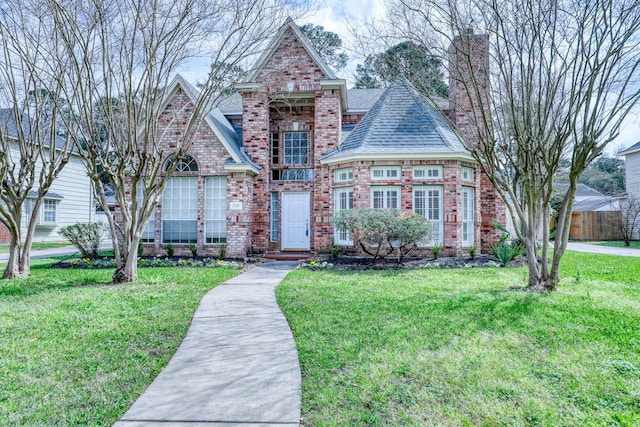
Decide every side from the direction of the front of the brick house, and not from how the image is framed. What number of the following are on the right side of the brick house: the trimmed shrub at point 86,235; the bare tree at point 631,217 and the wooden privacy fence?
1

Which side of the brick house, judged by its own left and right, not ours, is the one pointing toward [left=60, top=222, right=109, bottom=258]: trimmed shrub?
right

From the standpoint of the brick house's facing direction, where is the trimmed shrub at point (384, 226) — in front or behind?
in front

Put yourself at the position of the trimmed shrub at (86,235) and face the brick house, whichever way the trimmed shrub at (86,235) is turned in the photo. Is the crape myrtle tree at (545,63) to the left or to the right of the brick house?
right

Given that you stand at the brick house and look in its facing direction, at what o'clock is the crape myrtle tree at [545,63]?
The crape myrtle tree is roughly at 11 o'clock from the brick house.

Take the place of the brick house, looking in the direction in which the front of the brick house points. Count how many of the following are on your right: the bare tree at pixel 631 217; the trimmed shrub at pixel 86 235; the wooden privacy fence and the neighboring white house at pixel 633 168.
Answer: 1

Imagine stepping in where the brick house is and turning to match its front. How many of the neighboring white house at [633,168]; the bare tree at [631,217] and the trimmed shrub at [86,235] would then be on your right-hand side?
1

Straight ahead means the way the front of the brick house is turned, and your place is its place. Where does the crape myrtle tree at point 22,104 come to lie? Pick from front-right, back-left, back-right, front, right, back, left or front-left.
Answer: front-right

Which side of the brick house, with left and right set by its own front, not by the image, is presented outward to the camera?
front

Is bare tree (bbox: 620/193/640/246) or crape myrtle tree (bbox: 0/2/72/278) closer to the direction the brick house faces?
the crape myrtle tree

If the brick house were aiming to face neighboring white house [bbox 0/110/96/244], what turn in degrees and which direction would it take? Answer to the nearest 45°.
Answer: approximately 135° to its right

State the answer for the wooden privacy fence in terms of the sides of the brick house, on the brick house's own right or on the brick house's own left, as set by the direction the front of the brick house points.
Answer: on the brick house's own left

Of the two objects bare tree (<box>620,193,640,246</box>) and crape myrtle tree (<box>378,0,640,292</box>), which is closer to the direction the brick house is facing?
the crape myrtle tree

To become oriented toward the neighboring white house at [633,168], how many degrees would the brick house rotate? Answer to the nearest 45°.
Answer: approximately 135° to its left
